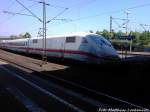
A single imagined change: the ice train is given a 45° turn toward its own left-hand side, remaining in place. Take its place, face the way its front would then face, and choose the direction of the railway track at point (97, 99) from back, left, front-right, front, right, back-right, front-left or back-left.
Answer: right
